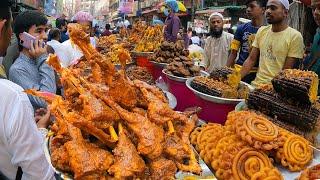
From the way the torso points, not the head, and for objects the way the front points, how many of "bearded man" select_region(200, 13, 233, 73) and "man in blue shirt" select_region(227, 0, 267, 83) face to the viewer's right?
0

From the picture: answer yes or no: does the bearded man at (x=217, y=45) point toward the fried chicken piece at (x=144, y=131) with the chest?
yes

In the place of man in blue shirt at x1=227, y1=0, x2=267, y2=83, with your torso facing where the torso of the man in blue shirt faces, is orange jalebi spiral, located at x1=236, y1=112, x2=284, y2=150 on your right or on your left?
on your left

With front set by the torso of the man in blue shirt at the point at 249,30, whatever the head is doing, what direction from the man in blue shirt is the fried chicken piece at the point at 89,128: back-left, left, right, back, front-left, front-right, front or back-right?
front-left

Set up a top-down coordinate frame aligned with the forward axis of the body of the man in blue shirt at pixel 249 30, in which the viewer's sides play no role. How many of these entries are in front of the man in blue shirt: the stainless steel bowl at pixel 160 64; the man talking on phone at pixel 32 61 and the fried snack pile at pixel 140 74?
3

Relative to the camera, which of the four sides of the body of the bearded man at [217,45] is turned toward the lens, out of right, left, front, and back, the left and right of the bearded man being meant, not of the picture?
front

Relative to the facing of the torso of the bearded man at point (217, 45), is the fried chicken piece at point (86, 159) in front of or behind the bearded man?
in front

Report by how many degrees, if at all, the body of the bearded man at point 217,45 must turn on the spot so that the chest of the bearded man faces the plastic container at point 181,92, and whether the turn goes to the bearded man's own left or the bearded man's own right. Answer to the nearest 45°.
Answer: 0° — they already face it

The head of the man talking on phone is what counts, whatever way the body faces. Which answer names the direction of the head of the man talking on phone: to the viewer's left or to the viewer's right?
to the viewer's right

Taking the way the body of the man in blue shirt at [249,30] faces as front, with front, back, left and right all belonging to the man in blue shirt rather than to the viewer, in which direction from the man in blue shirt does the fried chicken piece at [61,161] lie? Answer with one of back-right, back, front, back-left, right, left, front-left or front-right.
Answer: front-left

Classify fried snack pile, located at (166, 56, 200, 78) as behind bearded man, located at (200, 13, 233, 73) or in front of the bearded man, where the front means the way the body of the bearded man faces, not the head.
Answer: in front

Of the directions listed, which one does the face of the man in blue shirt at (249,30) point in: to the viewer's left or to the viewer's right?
to the viewer's left

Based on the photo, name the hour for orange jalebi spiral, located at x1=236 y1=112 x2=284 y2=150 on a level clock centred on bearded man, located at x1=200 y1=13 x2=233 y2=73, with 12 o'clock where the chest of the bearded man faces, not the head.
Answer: The orange jalebi spiral is roughly at 12 o'clock from the bearded man.

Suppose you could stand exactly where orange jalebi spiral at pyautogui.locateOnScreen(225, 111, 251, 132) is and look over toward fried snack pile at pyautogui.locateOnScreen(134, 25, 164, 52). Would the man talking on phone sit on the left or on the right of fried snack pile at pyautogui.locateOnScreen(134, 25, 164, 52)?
left

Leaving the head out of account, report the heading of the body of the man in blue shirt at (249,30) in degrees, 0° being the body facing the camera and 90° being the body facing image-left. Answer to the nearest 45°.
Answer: approximately 45°

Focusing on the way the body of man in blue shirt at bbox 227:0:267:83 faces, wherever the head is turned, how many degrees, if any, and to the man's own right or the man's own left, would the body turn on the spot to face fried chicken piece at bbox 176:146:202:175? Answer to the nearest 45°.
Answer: approximately 45° to the man's own left

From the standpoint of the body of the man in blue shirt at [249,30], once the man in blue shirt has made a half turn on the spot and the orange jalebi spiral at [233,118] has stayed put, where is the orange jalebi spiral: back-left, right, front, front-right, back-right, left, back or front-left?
back-right

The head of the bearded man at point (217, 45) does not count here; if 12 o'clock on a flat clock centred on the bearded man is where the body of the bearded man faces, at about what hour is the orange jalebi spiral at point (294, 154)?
The orange jalebi spiral is roughly at 12 o'clock from the bearded man.

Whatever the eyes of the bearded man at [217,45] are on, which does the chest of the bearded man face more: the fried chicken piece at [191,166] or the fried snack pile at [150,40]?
the fried chicken piece
